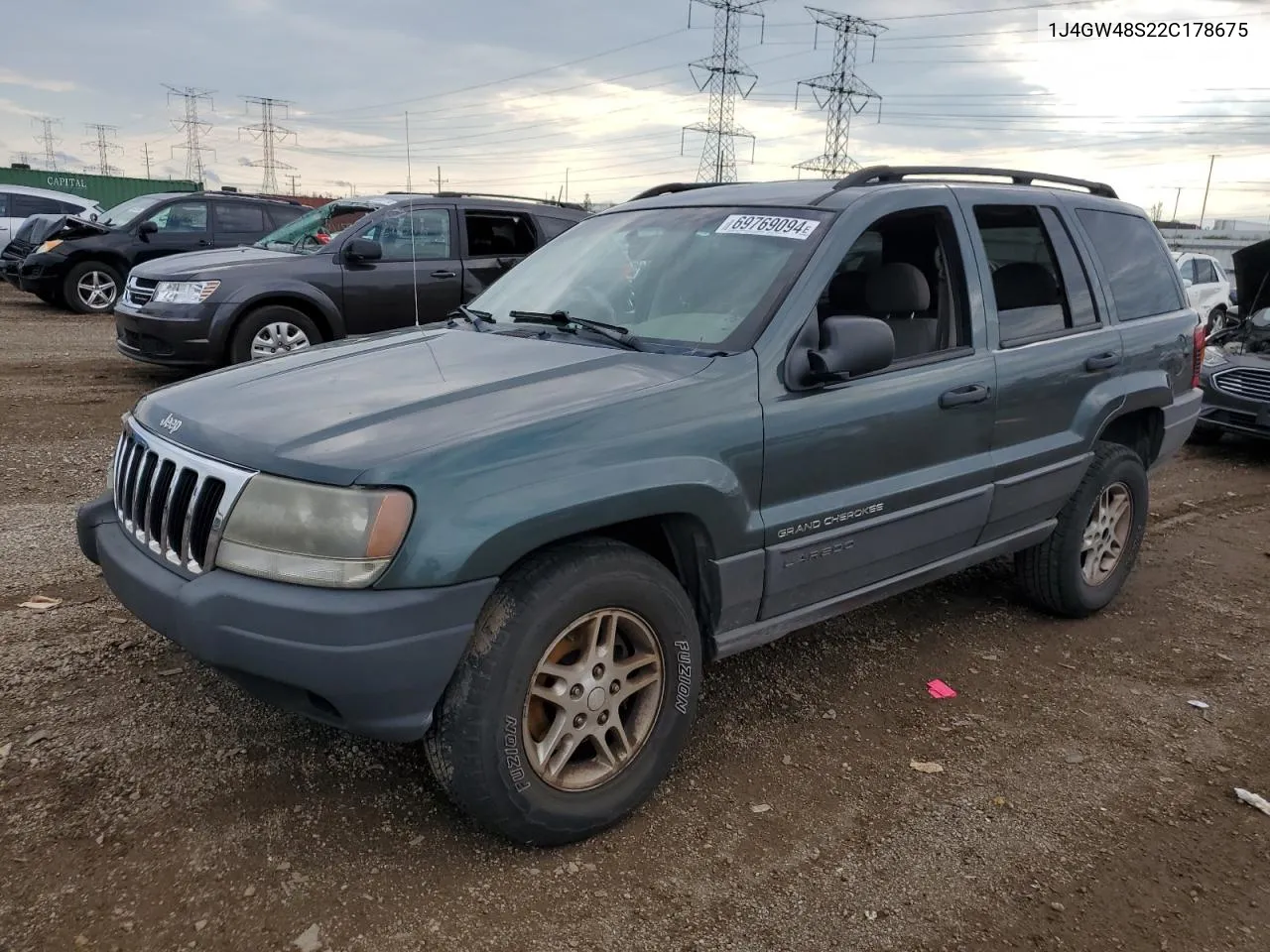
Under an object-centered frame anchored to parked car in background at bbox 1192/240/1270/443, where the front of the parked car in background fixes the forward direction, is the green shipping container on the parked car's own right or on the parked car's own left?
on the parked car's own right

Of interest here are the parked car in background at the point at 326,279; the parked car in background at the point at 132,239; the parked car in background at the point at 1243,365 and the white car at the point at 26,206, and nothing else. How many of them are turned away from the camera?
0

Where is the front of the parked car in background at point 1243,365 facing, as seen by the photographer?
facing the viewer and to the left of the viewer

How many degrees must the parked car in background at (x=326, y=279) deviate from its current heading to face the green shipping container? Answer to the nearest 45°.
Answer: approximately 135° to its right

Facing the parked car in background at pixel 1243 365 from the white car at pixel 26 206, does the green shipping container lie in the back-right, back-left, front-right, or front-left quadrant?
back-left

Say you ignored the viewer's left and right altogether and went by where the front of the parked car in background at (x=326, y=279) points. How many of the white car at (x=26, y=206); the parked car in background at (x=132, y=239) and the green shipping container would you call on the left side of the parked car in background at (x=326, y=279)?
0

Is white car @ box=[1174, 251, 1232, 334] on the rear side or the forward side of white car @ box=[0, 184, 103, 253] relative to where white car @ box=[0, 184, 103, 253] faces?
on the rear side

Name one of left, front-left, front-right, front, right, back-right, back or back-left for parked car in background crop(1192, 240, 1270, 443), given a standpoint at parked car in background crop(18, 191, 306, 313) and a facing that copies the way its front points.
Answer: left

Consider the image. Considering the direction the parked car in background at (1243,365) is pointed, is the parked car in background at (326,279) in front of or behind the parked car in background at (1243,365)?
in front

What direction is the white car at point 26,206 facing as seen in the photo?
to the viewer's left

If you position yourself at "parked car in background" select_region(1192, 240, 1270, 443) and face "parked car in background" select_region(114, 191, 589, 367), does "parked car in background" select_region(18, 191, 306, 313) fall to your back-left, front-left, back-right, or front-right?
front-right

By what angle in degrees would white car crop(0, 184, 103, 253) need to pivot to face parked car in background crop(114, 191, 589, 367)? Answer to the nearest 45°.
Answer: approximately 90° to its left

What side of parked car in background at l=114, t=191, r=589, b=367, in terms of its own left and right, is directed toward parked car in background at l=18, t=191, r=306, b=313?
right

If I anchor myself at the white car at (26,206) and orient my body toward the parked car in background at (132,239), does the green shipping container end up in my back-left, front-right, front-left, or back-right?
back-left
